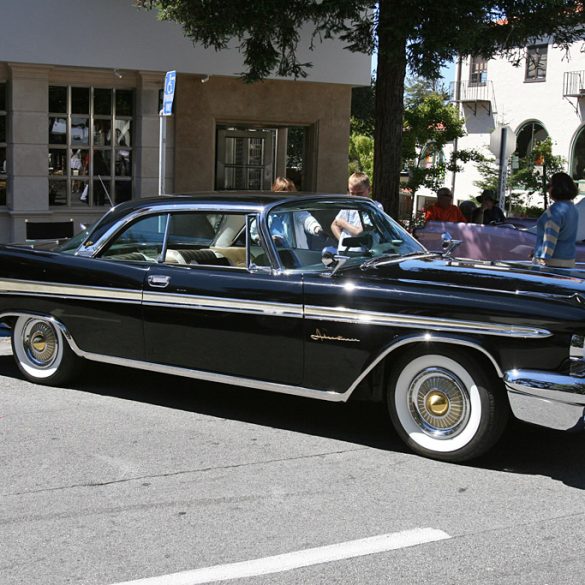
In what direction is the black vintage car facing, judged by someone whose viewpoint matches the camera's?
facing the viewer and to the right of the viewer

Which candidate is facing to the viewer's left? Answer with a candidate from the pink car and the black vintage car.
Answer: the pink car

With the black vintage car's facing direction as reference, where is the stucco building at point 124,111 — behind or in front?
behind

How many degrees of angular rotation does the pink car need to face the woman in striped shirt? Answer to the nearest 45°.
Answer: approximately 90° to its left

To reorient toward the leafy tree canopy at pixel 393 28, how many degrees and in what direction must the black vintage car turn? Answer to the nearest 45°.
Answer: approximately 135° to its left

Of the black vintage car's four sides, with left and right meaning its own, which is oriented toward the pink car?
left

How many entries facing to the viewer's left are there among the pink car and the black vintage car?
1

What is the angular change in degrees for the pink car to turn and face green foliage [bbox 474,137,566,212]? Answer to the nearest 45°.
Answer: approximately 90° to its right

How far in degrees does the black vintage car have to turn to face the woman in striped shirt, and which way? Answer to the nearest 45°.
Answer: approximately 90° to its left

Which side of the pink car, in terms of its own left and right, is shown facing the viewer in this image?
left
